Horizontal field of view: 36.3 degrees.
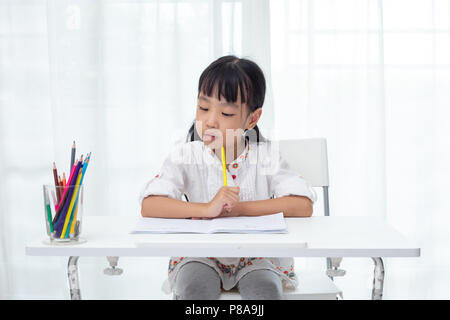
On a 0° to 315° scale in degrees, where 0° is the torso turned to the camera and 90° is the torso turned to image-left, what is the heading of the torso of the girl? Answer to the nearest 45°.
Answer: approximately 0°
